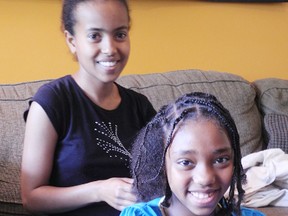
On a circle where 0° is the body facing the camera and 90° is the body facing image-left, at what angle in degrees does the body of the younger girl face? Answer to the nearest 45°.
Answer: approximately 0°

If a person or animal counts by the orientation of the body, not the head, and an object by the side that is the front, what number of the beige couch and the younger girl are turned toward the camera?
2

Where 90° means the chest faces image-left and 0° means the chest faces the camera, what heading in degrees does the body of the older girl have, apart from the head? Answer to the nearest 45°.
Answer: approximately 315°

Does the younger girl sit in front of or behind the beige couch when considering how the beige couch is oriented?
in front

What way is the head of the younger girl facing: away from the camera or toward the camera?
toward the camera

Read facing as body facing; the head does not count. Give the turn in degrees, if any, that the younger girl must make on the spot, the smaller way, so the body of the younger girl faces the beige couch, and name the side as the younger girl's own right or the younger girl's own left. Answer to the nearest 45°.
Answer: approximately 180°

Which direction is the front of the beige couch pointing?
toward the camera

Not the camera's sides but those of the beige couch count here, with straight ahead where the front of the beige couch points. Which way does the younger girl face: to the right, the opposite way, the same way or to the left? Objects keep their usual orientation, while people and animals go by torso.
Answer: the same way
